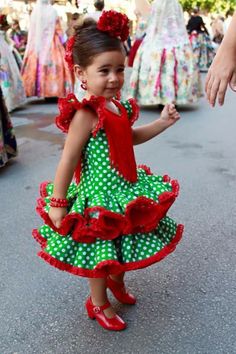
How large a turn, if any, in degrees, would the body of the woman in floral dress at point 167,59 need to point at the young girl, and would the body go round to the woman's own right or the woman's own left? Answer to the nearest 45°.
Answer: approximately 180°

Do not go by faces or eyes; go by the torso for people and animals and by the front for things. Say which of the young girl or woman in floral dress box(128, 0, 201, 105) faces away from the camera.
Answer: the woman in floral dress

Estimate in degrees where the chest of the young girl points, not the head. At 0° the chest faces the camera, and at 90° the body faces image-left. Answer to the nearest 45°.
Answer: approximately 315°

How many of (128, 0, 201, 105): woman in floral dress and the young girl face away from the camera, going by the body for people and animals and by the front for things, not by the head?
1

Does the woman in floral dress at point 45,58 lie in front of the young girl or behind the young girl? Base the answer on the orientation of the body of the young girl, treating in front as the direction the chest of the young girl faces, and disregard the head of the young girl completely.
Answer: behind

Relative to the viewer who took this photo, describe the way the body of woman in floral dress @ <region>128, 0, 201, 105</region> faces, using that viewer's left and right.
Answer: facing away from the viewer

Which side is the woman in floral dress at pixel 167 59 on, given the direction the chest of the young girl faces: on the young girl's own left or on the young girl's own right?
on the young girl's own left
